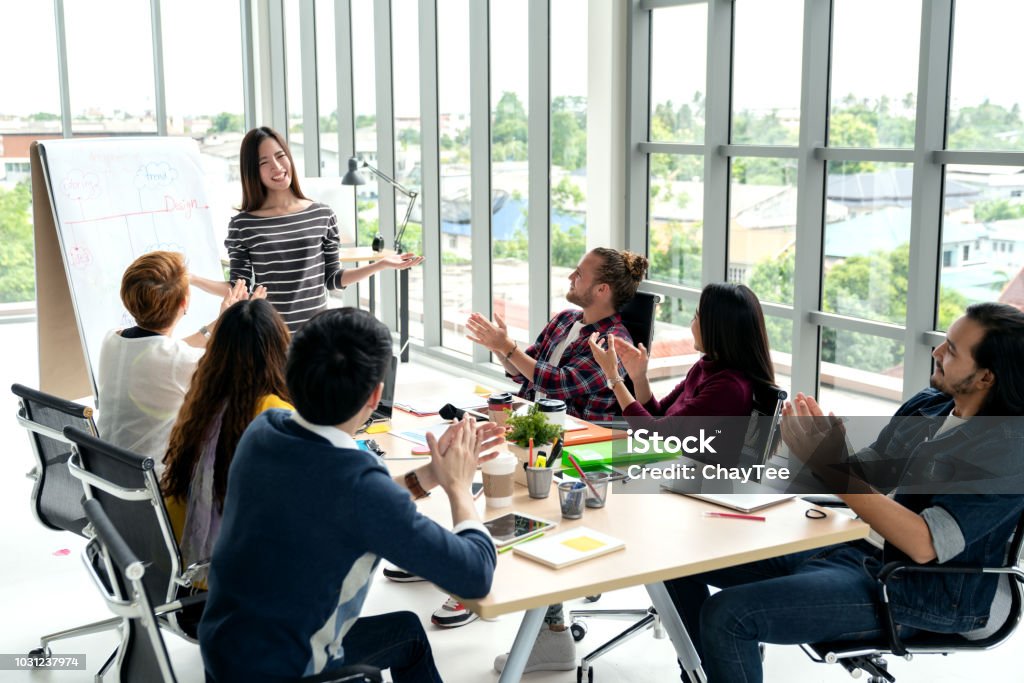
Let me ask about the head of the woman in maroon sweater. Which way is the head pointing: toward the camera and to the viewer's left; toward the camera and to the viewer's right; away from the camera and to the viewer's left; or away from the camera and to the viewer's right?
away from the camera and to the viewer's left

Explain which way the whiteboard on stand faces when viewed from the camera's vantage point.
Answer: facing the viewer and to the right of the viewer

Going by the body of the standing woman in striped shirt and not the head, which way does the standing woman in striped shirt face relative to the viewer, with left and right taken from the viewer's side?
facing the viewer

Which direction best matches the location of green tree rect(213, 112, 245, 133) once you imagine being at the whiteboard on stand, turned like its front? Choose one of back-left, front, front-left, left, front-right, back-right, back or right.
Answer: back-left

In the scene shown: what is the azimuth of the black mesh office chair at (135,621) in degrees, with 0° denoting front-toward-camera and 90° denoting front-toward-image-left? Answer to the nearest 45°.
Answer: approximately 225°

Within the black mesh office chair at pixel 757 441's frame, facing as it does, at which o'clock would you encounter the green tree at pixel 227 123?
The green tree is roughly at 2 o'clock from the black mesh office chair.

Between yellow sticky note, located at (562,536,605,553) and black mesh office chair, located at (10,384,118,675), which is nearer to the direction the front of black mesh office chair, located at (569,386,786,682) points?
the black mesh office chair

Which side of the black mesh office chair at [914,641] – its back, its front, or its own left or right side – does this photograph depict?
left

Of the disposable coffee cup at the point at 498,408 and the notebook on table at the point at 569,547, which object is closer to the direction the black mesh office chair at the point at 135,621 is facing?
the disposable coffee cup

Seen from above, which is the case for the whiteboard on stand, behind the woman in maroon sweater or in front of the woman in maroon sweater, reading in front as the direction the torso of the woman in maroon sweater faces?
in front

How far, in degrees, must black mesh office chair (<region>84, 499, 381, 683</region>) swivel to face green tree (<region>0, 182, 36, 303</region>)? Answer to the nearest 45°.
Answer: approximately 45° to its left

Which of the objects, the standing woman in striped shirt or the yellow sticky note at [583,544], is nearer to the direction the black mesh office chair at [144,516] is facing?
the standing woman in striped shirt

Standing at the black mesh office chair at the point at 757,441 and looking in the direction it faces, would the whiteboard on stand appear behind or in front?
in front

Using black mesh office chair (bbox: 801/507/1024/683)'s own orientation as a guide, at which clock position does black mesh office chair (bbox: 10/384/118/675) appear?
black mesh office chair (bbox: 10/384/118/675) is roughly at 12 o'clock from black mesh office chair (bbox: 801/507/1024/683).

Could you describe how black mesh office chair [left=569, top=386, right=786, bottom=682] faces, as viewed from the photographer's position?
facing to the left of the viewer

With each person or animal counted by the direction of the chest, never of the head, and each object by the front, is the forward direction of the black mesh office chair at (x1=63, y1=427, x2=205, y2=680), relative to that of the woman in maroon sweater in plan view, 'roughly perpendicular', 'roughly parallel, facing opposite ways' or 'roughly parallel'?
roughly perpendicular

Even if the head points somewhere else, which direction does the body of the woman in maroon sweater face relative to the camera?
to the viewer's left

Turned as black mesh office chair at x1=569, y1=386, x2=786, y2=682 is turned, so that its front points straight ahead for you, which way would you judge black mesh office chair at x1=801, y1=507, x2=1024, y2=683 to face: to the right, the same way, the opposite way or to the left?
the same way
